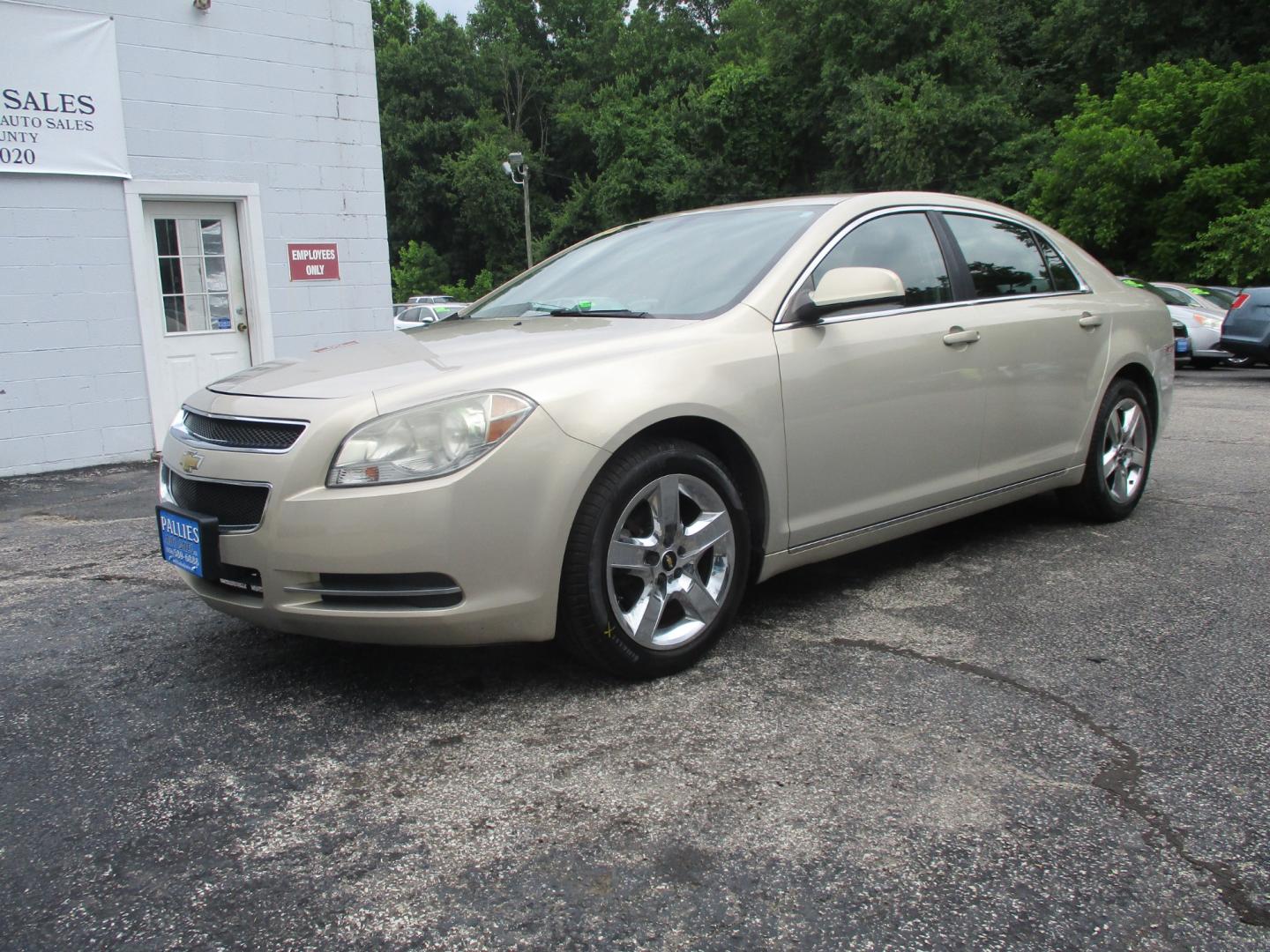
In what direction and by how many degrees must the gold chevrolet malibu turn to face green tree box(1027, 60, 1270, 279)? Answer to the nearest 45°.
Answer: approximately 180°

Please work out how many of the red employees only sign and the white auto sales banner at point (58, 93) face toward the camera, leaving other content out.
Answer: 2

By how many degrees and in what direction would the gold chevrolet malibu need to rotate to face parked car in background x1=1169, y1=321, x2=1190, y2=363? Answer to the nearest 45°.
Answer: approximately 180°

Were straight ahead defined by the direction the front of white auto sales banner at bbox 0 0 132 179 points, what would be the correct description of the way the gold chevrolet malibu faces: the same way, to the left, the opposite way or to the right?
to the right

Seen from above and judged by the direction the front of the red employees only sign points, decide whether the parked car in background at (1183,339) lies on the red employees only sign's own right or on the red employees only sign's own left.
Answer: on the red employees only sign's own left

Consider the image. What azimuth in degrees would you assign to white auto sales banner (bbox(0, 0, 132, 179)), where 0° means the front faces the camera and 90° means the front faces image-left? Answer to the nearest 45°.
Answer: approximately 0°

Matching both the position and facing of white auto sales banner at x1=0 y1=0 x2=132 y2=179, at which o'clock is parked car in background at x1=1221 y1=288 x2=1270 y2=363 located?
The parked car in background is roughly at 9 o'clock from the white auto sales banner.

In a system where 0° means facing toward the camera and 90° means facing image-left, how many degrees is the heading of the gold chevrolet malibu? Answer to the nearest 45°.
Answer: approximately 45°
